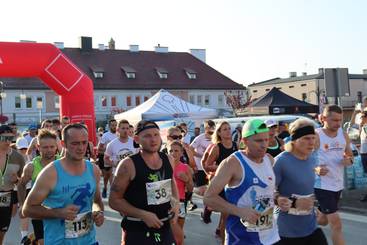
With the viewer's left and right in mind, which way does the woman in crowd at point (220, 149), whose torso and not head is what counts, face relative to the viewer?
facing the viewer and to the right of the viewer

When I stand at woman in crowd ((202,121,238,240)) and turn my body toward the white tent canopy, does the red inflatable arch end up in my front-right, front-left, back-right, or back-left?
front-left

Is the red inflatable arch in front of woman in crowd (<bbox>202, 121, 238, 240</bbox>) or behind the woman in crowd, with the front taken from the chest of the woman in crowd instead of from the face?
behind

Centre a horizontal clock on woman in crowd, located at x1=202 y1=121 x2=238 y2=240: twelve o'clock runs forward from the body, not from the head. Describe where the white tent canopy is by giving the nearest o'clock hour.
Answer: The white tent canopy is roughly at 7 o'clock from the woman in crowd.
